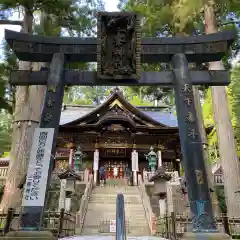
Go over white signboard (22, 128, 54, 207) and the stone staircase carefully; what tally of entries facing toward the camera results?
2

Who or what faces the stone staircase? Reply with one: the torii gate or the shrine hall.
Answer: the shrine hall

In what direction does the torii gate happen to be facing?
toward the camera

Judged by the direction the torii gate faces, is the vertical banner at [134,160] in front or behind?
behind

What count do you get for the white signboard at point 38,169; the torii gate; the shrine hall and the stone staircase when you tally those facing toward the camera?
4

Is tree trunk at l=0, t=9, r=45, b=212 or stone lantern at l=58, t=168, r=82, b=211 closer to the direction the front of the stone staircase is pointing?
the tree trunk

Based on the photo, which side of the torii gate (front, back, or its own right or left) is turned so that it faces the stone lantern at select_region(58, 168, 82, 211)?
back

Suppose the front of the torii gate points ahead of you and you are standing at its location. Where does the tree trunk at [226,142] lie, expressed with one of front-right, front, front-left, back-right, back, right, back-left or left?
back-left

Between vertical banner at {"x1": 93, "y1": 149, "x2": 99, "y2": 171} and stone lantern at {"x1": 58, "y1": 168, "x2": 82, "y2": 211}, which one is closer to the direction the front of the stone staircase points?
the stone lantern

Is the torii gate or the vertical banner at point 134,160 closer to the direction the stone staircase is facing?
the torii gate

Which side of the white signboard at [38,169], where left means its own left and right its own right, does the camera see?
front

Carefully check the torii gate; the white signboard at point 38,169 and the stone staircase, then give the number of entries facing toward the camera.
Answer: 3
